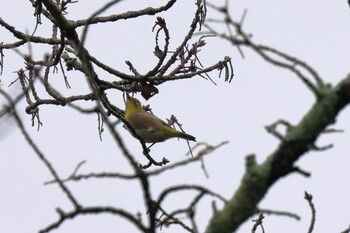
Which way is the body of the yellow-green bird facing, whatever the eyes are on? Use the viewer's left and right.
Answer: facing to the left of the viewer
